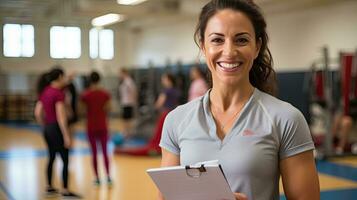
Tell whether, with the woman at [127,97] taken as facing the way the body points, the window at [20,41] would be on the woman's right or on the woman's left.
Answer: on the woman's right

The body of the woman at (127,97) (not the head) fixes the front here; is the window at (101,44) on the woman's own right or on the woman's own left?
on the woman's own right

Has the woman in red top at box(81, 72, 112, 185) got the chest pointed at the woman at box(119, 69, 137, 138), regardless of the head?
yes

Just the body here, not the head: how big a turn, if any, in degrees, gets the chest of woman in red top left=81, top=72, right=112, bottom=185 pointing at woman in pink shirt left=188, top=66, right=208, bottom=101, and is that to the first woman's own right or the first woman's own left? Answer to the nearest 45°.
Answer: approximately 45° to the first woman's own right

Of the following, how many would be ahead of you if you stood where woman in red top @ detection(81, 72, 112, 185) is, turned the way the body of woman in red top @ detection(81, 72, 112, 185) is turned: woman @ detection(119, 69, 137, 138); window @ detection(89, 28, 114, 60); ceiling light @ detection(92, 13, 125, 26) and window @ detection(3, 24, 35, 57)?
4

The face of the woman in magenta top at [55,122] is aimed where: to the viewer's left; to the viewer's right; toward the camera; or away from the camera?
to the viewer's right

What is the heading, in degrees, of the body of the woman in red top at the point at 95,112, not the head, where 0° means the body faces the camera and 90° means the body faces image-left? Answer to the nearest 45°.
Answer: approximately 180°

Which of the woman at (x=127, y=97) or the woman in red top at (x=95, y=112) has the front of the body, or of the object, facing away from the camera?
the woman in red top
